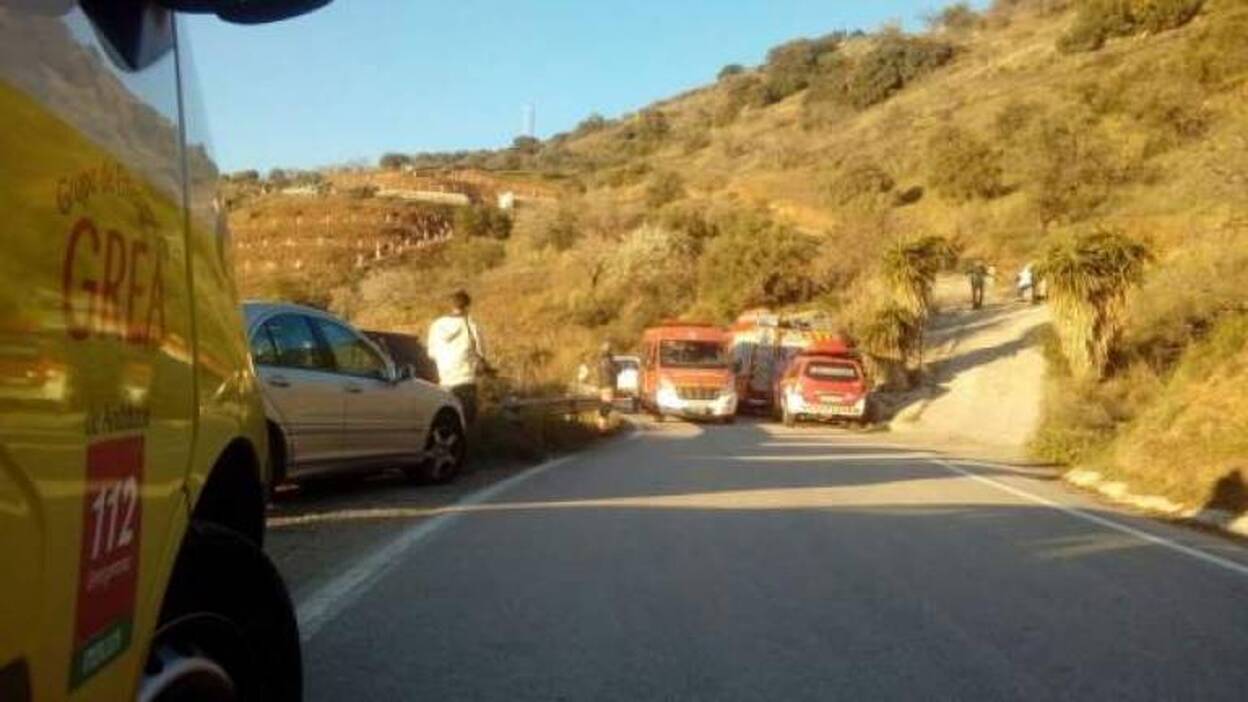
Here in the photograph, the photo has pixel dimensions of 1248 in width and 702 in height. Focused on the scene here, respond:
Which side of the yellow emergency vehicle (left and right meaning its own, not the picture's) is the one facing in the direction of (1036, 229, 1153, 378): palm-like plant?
front

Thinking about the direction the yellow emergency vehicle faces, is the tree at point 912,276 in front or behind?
in front

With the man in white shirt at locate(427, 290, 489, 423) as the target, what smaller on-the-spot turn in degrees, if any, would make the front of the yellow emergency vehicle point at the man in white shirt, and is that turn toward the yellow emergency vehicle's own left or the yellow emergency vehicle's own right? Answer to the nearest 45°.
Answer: approximately 45° to the yellow emergency vehicle's own left

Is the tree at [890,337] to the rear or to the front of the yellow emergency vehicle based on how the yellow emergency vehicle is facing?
to the front

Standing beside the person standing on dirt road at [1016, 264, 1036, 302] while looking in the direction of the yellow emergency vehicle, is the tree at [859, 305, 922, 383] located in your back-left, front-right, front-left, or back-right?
front-right

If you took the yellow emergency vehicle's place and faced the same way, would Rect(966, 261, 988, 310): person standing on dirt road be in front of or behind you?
in front

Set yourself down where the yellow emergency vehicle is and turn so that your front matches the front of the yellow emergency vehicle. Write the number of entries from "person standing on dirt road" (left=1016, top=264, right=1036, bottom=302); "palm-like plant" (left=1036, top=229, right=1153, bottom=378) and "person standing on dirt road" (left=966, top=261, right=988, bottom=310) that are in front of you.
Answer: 3

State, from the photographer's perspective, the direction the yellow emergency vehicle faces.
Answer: facing away from the viewer and to the right of the viewer
